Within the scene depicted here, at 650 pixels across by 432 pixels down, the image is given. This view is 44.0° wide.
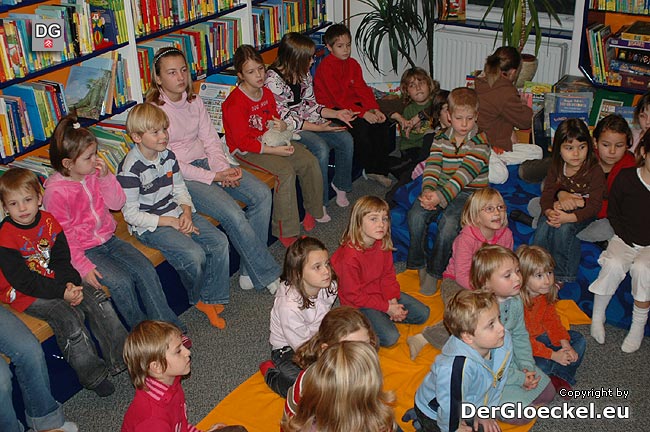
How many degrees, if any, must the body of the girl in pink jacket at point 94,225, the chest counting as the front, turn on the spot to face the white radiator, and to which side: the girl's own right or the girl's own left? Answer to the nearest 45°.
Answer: approximately 90° to the girl's own left

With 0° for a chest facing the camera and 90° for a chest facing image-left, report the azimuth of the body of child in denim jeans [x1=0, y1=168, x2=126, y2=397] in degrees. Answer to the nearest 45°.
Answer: approximately 315°

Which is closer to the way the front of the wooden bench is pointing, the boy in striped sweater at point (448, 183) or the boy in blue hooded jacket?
the boy in blue hooded jacket

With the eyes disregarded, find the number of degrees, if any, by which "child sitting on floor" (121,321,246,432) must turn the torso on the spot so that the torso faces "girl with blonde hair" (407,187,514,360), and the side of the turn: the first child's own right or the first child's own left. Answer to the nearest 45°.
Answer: approximately 45° to the first child's own left

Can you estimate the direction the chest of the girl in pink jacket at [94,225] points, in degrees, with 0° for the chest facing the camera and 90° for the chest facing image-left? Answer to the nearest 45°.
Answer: approximately 315°

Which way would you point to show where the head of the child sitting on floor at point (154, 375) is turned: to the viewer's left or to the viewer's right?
to the viewer's right

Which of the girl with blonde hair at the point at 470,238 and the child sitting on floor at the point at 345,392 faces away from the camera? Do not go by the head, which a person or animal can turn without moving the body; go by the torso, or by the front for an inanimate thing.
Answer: the child sitting on floor
